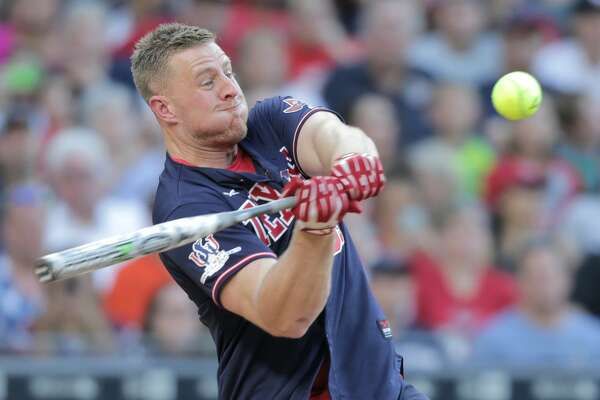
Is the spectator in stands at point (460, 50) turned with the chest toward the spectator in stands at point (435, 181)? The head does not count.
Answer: yes

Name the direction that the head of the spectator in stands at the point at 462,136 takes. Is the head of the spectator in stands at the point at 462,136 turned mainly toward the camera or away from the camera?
toward the camera

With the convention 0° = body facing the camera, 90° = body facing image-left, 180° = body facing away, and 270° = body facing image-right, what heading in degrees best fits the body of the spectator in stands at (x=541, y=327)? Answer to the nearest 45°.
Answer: approximately 0°

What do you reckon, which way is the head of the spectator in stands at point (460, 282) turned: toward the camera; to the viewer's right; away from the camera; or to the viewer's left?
toward the camera

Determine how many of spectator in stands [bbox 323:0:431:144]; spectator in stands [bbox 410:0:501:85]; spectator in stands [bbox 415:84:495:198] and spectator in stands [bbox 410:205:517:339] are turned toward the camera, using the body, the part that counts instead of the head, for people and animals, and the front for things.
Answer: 4

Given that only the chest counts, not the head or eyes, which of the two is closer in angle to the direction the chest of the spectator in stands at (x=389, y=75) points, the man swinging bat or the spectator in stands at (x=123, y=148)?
the man swinging bat

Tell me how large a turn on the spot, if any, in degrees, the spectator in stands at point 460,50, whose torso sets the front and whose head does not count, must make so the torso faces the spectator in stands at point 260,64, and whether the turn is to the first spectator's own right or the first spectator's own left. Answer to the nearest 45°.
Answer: approximately 45° to the first spectator's own right

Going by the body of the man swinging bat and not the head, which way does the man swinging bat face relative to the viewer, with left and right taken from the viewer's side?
facing the viewer and to the right of the viewer

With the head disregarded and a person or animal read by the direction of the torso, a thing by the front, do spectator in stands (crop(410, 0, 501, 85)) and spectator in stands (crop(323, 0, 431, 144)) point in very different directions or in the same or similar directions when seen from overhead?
same or similar directions

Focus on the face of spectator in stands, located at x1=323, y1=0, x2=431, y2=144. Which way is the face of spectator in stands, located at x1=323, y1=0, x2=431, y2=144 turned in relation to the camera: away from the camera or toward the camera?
toward the camera

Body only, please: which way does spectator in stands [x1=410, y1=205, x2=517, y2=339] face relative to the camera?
toward the camera

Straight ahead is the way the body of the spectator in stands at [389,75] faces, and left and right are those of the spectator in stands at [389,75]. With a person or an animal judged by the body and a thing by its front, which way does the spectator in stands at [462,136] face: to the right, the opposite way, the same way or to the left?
the same way

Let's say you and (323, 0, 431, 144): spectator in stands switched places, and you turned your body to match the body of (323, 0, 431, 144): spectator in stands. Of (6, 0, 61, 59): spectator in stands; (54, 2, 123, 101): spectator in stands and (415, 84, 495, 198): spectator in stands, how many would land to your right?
2

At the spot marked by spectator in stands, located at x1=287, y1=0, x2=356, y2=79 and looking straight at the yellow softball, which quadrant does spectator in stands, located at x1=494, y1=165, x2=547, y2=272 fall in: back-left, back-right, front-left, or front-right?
front-left

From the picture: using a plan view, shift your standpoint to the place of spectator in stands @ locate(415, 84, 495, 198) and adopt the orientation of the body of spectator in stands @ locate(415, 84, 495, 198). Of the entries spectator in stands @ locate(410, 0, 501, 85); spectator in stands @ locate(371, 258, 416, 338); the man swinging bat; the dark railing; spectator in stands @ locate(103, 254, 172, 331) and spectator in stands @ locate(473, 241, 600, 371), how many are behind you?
1

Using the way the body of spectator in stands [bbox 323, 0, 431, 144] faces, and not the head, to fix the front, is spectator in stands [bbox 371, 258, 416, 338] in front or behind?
in front

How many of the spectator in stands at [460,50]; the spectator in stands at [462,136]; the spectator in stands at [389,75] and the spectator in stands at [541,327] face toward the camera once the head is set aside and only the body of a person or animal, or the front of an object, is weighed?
4

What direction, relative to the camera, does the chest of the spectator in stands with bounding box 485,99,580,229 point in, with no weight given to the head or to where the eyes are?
toward the camera
